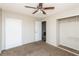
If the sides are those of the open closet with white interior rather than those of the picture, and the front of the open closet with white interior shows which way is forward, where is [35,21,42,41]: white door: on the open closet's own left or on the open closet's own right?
on the open closet's own right

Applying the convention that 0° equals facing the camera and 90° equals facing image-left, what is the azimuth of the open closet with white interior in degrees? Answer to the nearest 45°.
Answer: approximately 45°

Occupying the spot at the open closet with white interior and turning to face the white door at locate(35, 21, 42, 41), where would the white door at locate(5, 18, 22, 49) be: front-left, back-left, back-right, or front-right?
front-left

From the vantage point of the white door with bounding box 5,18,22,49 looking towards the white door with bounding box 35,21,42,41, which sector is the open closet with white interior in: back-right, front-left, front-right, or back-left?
front-right

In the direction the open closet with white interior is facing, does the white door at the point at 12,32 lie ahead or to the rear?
ahead
